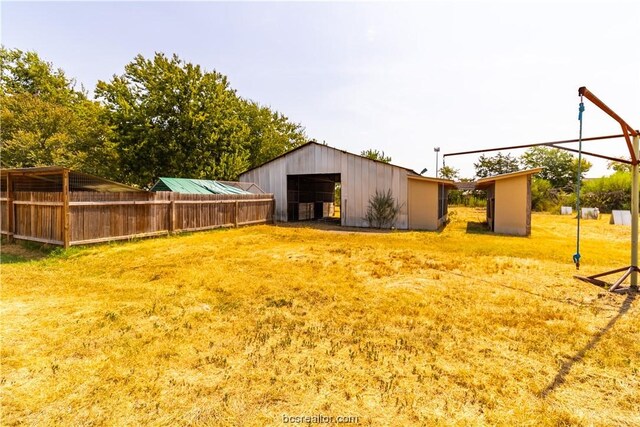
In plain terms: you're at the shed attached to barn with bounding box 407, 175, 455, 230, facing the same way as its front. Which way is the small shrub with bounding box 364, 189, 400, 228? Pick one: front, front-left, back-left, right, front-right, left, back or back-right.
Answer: back

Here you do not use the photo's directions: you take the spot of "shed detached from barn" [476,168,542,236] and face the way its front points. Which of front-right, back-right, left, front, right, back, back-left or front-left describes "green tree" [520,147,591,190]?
right

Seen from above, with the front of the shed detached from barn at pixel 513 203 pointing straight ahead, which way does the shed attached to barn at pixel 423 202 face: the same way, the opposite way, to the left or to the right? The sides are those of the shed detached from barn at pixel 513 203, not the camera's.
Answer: the opposite way

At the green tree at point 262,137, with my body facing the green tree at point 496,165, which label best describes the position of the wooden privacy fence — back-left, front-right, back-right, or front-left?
back-right

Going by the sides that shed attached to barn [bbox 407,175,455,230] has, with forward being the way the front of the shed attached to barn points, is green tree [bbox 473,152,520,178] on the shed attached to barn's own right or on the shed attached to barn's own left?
on the shed attached to barn's own left

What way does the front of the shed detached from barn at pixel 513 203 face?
to the viewer's left

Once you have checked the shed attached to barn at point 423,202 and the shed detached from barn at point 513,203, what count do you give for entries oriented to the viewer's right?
1

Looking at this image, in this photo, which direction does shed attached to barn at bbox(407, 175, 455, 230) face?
to the viewer's right

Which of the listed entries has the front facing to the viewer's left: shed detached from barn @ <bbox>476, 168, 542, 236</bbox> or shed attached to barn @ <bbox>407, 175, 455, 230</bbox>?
shed detached from barn @ <bbox>476, 168, 542, 236</bbox>
